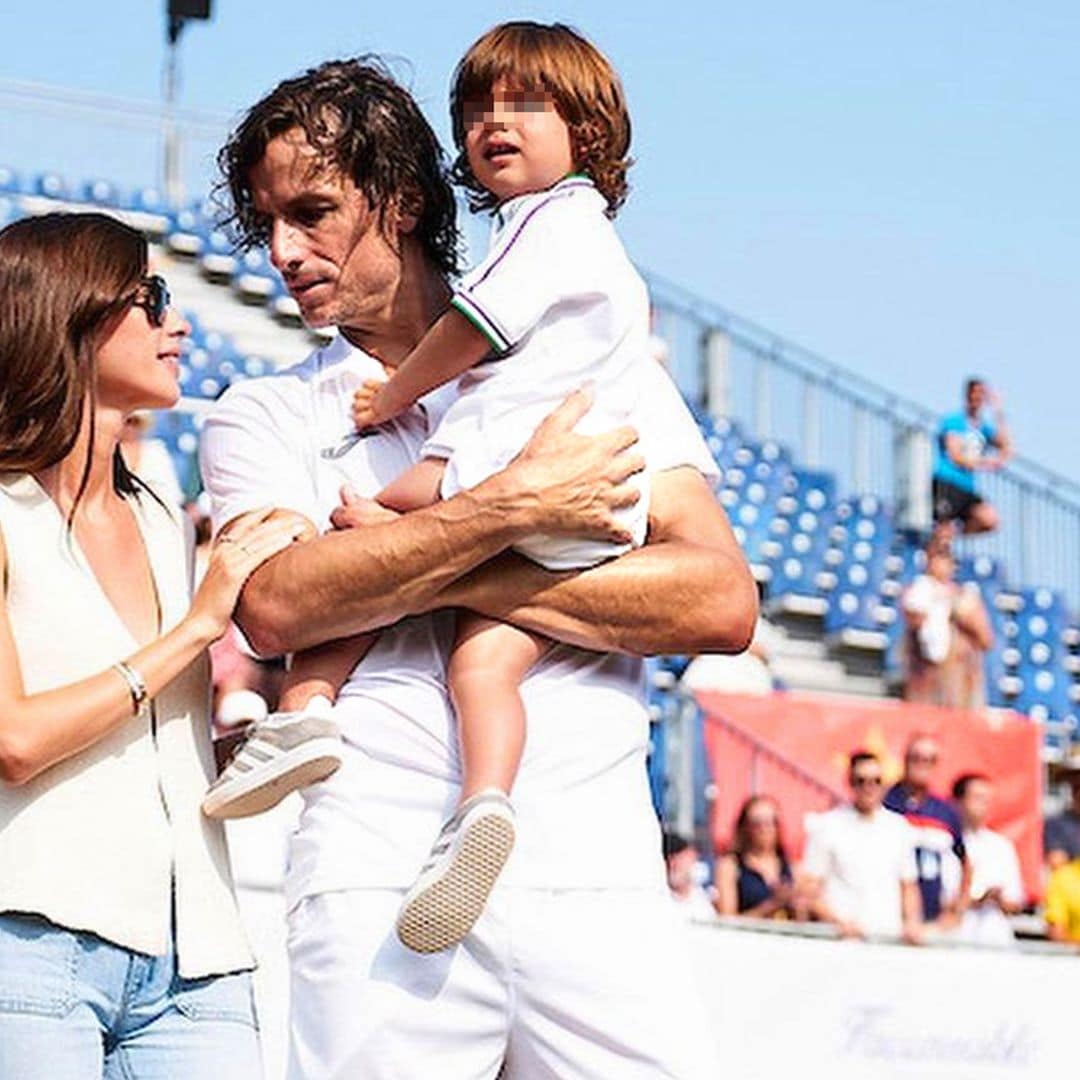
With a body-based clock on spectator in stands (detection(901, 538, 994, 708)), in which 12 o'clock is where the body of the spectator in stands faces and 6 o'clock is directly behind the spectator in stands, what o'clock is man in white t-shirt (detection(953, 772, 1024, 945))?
The man in white t-shirt is roughly at 12 o'clock from the spectator in stands.

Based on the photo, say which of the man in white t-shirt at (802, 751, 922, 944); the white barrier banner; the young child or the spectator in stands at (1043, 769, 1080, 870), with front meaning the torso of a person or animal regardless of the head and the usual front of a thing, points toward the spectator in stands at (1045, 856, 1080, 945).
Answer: the spectator in stands at (1043, 769, 1080, 870)

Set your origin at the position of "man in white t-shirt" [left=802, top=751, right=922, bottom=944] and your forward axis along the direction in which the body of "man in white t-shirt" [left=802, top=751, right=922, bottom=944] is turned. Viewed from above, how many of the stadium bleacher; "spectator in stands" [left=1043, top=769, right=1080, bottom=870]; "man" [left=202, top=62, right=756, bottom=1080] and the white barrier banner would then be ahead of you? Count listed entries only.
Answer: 2

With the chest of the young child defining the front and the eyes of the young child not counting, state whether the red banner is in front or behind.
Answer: behind

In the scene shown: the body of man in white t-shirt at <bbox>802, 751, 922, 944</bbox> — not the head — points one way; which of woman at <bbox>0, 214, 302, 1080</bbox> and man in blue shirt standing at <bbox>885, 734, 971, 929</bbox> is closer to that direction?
the woman

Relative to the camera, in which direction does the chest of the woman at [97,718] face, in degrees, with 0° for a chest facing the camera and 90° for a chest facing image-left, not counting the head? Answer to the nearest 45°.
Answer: approximately 315°

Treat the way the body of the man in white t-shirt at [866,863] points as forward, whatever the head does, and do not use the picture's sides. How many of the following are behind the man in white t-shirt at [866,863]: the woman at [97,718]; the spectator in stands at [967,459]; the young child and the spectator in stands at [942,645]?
2

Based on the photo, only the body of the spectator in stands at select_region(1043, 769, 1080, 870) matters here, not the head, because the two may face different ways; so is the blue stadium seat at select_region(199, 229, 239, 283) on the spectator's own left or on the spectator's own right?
on the spectator's own right

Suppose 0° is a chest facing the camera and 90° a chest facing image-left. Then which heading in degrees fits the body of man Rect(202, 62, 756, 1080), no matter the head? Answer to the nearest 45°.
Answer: approximately 0°
